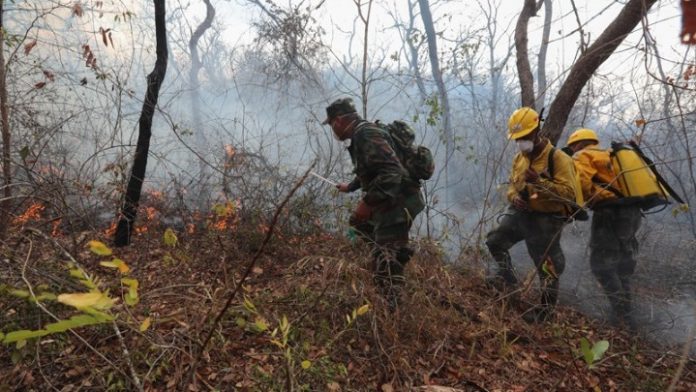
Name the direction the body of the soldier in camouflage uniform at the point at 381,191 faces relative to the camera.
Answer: to the viewer's left

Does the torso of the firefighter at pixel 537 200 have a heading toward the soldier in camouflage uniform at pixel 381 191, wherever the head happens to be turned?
yes

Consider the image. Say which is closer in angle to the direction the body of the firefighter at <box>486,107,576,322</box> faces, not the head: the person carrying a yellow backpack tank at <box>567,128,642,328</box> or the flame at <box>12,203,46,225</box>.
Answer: the flame

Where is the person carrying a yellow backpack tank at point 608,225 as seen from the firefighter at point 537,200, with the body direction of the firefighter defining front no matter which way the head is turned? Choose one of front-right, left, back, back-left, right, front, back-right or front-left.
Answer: back

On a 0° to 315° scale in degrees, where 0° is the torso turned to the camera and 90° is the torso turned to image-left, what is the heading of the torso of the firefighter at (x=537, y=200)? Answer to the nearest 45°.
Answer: approximately 45°

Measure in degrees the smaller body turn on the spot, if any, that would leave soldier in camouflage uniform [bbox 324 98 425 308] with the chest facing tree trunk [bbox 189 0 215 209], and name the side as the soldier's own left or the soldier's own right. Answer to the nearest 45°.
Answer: approximately 45° to the soldier's own right

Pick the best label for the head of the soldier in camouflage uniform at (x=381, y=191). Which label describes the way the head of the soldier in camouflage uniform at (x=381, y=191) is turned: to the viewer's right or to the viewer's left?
to the viewer's left

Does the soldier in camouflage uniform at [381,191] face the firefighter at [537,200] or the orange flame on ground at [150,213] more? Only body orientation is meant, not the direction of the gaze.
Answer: the orange flame on ground

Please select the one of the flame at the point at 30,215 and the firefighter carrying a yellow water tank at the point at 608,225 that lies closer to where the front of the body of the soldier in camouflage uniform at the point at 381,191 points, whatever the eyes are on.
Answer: the flame

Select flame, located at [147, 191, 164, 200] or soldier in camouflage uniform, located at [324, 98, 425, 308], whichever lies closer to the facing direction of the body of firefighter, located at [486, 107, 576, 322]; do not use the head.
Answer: the soldier in camouflage uniform

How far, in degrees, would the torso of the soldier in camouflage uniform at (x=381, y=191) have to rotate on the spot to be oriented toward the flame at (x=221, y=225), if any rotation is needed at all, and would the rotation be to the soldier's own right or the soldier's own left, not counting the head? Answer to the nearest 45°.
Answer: approximately 45° to the soldier's own right
